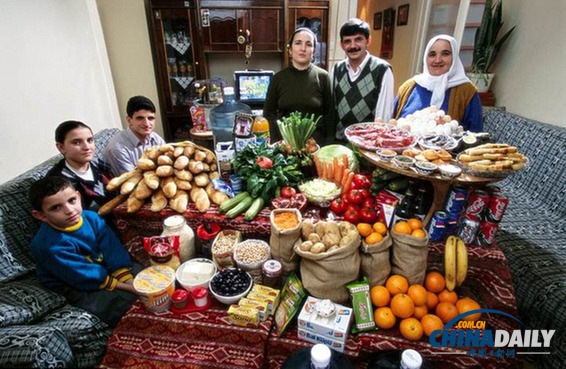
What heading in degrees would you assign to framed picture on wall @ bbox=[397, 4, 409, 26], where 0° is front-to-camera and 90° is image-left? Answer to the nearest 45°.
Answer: approximately 45°

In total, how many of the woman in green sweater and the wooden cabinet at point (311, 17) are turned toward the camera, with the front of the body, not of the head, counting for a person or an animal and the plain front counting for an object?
2

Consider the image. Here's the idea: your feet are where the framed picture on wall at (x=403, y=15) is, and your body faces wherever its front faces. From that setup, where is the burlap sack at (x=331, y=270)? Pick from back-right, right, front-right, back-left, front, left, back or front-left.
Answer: front-left

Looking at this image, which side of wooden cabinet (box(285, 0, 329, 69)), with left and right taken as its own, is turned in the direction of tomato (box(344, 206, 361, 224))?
front

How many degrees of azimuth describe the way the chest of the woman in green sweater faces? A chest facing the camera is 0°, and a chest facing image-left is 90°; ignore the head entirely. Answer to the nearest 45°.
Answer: approximately 0°
